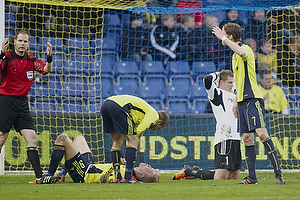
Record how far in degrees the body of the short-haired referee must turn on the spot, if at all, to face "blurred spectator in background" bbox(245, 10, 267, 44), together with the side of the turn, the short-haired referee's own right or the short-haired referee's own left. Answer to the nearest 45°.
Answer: approximately 135° to the short-haired referee's own left

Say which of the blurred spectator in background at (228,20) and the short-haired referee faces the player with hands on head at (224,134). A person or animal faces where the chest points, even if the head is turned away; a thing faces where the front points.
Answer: the blurred spectator in background

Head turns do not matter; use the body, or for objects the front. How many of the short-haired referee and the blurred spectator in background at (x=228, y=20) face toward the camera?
2

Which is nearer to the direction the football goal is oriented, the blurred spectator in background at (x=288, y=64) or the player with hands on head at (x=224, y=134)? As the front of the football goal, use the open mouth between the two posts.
the player with hands on head

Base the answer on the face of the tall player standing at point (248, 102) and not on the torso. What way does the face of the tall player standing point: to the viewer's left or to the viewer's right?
to the viewer's left

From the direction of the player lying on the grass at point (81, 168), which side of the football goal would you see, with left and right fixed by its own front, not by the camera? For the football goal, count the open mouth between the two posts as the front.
front

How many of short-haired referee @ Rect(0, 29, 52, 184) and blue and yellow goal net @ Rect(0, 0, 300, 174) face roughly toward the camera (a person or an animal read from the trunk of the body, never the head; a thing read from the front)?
2

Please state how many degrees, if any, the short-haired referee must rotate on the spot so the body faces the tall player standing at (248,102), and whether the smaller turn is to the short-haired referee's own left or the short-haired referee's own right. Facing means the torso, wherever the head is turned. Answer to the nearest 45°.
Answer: approximately 45° to the short-haired referee's own left

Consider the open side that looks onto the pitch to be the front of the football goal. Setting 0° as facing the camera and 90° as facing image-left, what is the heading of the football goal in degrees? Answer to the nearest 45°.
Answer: approximately 0°
